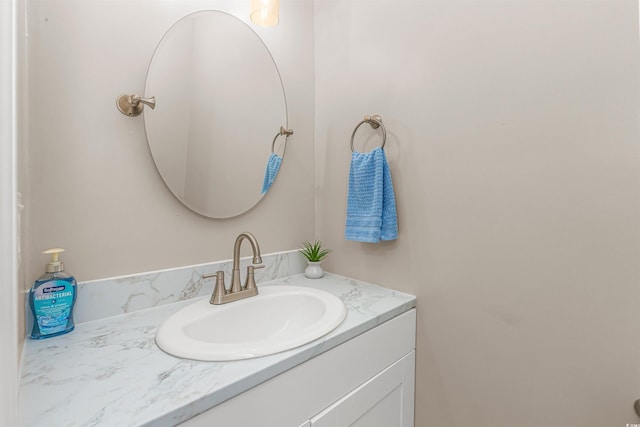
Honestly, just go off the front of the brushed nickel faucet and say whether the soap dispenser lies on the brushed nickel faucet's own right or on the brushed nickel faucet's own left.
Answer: on the brushed nickel faucet's own right

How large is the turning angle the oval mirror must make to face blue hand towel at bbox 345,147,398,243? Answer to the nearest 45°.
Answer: approximately 45° to its left

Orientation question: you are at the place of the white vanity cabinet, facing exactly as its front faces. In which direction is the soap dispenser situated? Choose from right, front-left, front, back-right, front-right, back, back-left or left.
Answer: back-right

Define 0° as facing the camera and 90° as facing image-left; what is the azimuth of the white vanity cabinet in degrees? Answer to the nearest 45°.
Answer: approximately 315°

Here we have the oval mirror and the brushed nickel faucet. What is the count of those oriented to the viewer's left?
0
